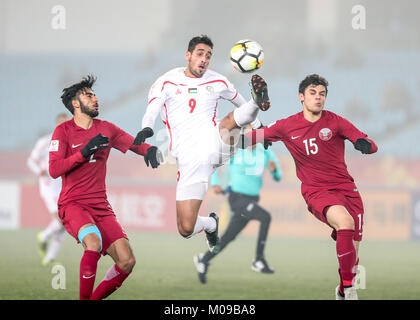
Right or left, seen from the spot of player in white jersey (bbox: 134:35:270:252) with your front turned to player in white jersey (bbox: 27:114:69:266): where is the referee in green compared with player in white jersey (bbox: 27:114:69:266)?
right

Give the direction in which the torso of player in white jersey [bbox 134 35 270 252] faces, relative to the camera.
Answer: toward the camera

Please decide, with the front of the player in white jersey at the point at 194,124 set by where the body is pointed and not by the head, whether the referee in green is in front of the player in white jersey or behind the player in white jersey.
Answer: behind

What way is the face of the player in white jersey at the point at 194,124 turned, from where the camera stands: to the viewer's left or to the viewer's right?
to the viewer's right

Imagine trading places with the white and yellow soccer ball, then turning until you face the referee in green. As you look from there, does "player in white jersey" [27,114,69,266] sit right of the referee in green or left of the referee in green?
left
